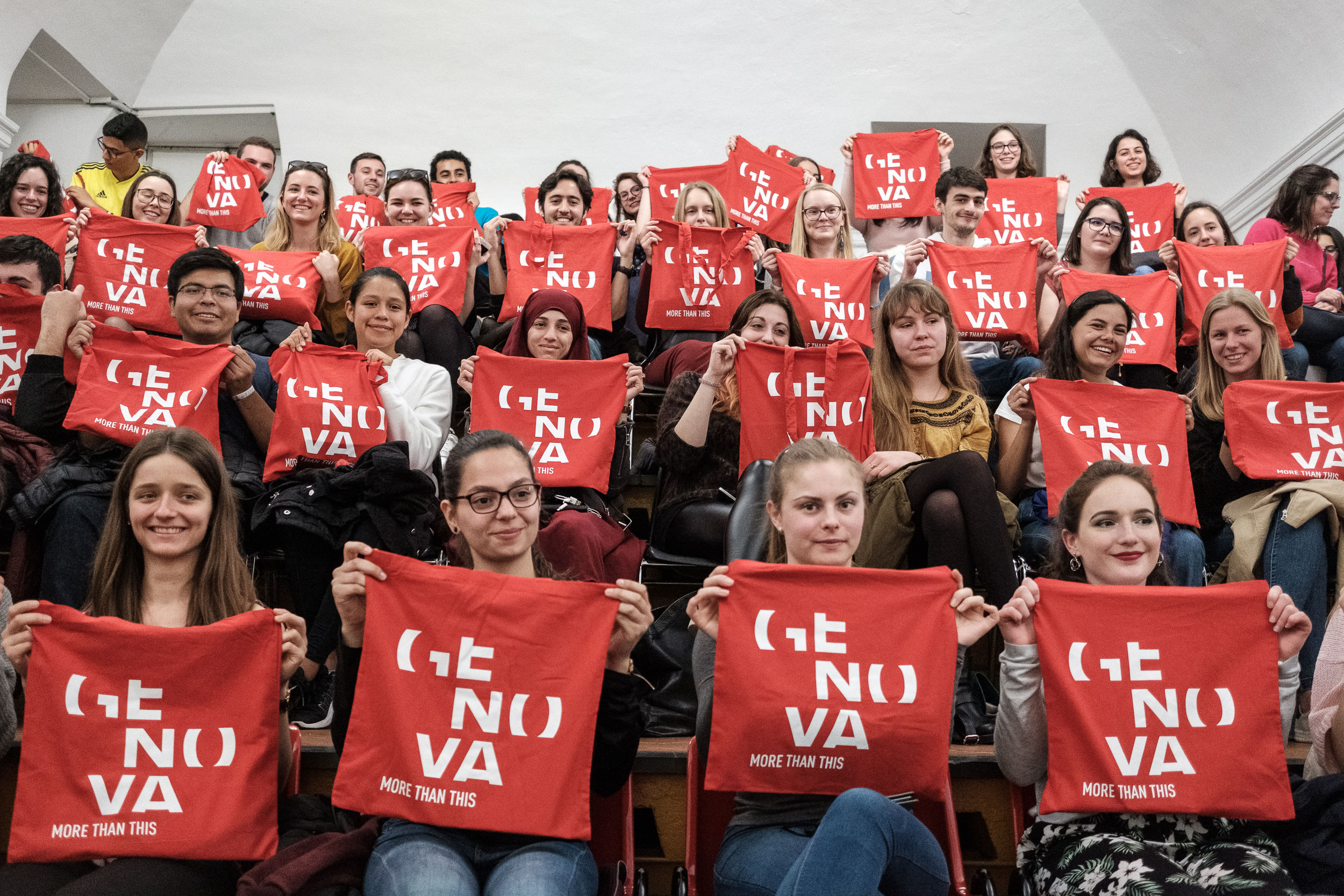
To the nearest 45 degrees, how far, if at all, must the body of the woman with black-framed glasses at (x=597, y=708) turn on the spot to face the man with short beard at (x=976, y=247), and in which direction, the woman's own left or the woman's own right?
approximately 135° to the woman's own left

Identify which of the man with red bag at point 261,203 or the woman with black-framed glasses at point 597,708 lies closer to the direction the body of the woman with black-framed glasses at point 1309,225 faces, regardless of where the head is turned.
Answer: the woman with black-framed glasses

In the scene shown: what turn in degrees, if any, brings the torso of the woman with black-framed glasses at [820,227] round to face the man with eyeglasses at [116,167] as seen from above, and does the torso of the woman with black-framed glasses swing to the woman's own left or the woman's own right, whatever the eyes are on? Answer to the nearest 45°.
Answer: approximately 90° to the woman's own right

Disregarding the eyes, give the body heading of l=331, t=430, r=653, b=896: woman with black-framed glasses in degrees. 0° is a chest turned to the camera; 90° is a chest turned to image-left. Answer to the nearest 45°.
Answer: approximately 0°

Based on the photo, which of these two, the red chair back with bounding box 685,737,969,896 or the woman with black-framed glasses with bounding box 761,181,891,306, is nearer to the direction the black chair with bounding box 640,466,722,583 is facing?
the red chair back
